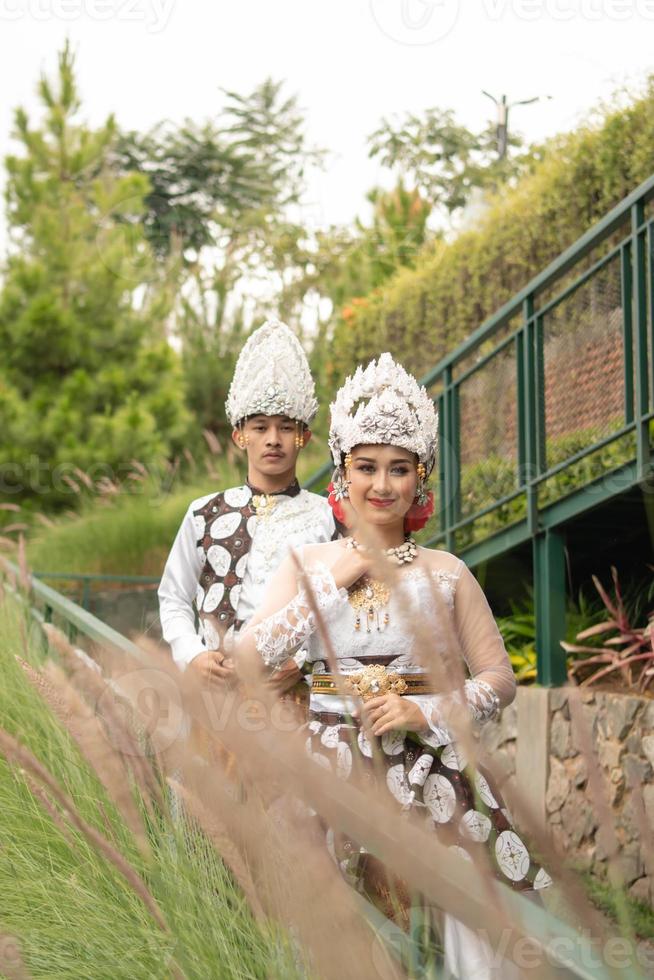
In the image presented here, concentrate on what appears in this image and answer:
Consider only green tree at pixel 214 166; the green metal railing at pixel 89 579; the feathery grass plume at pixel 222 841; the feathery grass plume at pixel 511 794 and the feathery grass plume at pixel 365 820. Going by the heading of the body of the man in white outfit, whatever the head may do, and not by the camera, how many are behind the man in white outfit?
2

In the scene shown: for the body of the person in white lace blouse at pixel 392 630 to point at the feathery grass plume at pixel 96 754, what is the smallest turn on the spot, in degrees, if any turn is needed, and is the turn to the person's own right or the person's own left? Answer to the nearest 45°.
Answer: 0° — they already face it

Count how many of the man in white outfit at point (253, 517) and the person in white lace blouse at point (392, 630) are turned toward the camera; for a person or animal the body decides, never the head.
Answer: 2

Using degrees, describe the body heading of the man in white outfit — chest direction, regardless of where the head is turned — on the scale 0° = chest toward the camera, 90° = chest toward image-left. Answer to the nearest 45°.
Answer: approximately 0°

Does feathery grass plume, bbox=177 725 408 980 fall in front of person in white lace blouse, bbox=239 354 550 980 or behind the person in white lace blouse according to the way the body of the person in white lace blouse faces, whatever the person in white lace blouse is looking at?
in front

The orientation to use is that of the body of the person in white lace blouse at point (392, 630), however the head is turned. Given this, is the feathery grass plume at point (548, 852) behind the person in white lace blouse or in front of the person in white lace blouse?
in front

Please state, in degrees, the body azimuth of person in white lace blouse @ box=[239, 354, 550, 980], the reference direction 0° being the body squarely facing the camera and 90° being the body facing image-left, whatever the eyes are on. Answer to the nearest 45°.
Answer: approximately 0°

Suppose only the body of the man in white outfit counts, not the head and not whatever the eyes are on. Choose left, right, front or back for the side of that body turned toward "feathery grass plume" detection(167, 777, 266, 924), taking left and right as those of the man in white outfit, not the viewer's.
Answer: front
